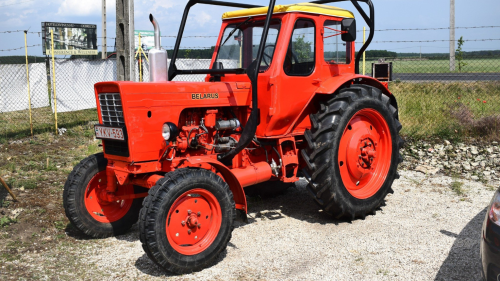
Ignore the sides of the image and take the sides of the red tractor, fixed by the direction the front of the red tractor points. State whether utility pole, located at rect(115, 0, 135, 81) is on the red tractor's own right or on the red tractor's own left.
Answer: on the red tractor's own right

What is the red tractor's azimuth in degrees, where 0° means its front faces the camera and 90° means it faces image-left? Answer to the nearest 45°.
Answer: approximately 45°

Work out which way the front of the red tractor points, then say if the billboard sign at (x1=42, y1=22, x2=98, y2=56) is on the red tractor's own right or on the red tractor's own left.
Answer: on the red tractor's own right
